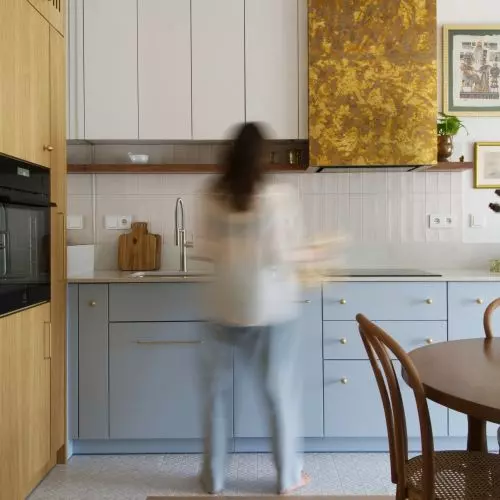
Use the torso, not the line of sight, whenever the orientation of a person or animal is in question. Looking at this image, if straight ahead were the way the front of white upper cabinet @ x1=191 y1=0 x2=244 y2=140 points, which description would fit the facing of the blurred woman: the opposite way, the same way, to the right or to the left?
the opposite way

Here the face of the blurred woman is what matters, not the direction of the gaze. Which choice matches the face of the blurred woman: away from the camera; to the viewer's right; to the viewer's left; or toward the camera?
away from the camera

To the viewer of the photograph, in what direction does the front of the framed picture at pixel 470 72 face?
facing the viewer

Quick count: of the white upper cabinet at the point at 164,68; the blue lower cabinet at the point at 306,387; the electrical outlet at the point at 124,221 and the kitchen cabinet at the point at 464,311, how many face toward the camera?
4

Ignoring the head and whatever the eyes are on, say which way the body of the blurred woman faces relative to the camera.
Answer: away from the camera

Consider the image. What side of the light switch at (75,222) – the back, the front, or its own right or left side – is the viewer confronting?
front

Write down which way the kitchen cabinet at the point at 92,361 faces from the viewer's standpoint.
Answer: facing the viewer

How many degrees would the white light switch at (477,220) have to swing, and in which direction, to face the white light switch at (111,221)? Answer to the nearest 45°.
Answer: approximately 90° to its right

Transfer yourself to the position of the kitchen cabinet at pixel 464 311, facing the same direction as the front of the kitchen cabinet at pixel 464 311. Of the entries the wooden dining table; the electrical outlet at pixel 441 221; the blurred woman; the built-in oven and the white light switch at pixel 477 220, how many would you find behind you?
2

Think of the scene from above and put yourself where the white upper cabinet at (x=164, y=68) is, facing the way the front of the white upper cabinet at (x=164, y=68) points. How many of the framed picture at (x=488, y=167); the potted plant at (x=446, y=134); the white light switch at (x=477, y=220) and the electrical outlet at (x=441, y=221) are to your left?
4

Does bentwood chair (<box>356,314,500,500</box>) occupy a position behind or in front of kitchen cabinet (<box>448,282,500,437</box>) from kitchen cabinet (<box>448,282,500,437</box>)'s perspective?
in front

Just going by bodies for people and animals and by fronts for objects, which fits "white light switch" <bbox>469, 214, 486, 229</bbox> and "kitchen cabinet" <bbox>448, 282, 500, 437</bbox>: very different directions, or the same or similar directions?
same or similar directions

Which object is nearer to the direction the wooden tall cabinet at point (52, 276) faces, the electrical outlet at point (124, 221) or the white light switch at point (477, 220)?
the white light switch

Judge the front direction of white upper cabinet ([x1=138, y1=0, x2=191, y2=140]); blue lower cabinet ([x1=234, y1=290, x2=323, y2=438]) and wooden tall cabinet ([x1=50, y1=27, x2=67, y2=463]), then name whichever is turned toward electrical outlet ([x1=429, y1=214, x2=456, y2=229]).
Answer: the wooden tall cabinet

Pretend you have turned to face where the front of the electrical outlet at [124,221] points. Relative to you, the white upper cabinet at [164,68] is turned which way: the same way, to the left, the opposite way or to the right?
the same way
